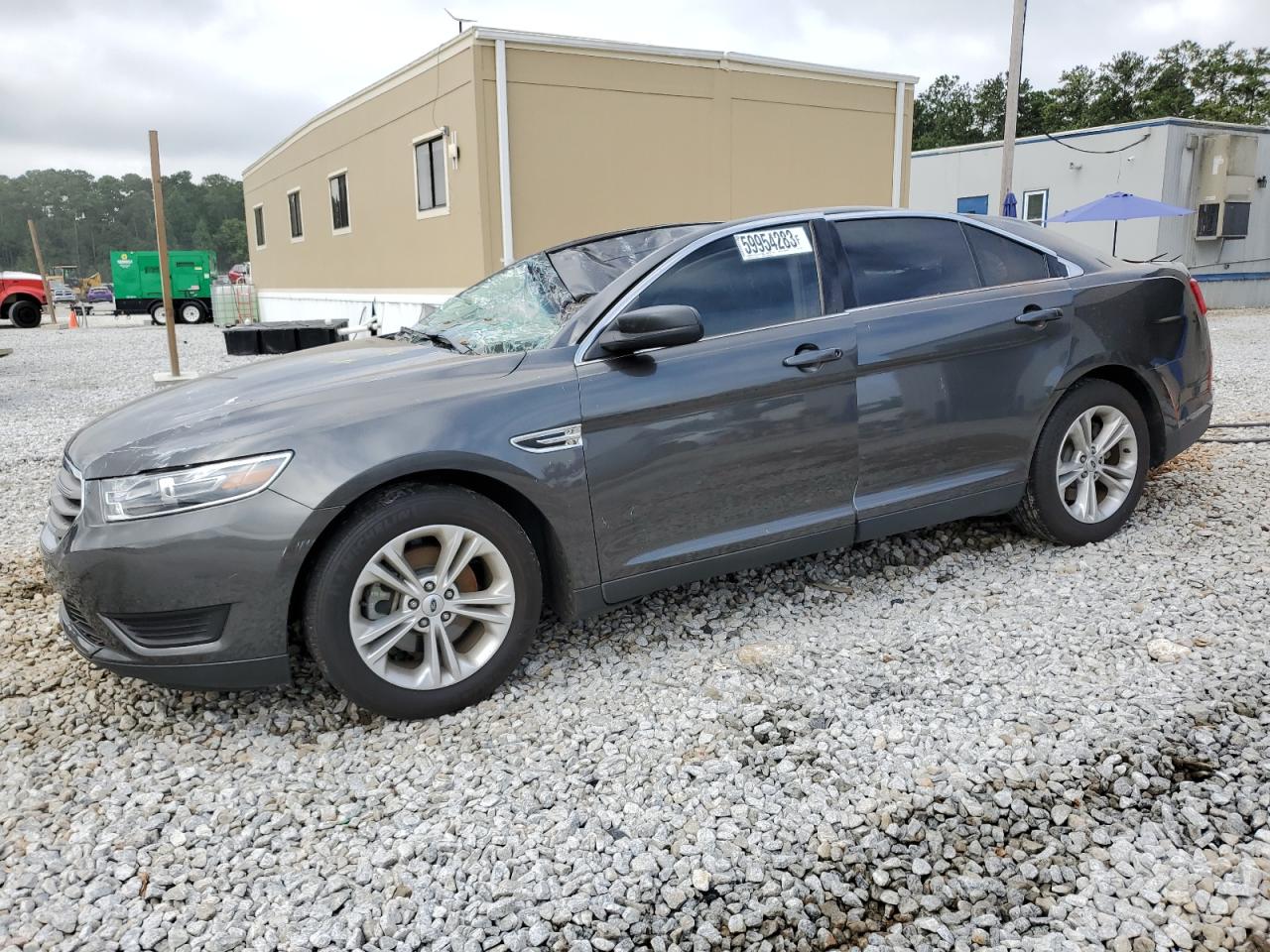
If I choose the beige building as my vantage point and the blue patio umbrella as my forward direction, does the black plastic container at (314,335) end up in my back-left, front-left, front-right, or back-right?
back-right

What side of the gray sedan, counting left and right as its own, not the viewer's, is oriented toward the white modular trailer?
back

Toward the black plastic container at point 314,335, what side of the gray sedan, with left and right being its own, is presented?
right

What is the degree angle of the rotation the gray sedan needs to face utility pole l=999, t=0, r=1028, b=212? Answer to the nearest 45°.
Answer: approximately 180°

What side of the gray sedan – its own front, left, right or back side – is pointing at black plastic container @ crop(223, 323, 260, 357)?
right

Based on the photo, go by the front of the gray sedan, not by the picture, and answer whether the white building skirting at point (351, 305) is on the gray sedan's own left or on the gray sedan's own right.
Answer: on the gray sedan's own right

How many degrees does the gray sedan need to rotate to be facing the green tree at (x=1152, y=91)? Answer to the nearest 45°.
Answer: approximately 180°

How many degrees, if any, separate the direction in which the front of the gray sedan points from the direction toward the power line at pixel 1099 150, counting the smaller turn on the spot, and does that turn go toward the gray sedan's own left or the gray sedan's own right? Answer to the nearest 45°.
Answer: approximately 180°

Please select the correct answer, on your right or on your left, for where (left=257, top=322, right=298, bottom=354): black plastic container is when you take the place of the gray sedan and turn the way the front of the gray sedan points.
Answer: on your right

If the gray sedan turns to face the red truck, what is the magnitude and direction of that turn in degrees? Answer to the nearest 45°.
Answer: approximately 90° to its right

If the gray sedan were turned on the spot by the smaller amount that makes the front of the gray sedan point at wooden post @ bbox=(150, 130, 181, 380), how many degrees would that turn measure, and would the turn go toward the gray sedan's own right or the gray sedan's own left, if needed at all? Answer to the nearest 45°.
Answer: approximately 90° to the gray sedan's own right

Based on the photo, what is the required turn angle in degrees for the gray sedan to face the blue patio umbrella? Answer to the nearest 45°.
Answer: approximately 180°

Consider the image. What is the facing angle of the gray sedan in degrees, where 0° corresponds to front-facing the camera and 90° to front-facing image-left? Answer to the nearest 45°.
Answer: approximately 45°

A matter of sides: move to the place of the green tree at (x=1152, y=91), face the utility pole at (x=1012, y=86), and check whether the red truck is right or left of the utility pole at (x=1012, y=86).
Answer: right

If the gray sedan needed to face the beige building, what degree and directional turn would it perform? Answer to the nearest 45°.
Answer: approximately 135° to its right
